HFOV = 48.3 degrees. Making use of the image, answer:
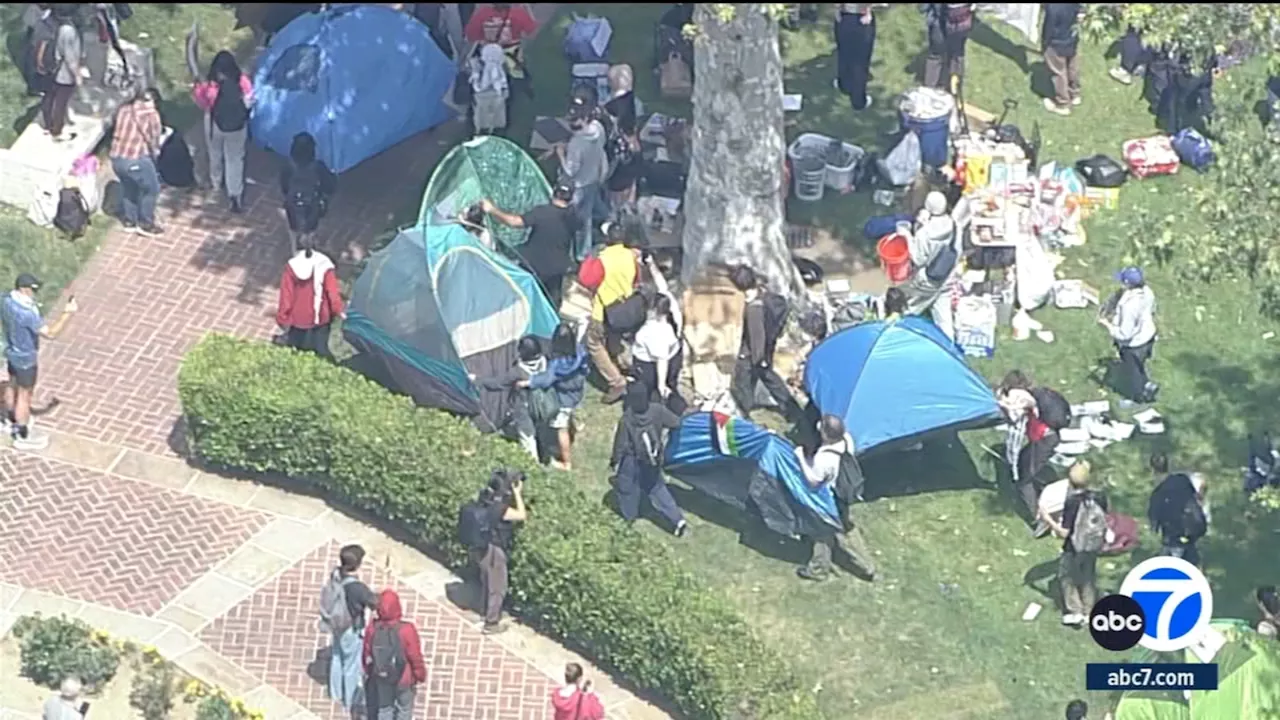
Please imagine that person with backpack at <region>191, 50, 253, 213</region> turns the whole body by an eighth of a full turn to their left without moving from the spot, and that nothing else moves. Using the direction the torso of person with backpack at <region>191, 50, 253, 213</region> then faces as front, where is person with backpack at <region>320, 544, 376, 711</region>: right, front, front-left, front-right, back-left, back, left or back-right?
back-left

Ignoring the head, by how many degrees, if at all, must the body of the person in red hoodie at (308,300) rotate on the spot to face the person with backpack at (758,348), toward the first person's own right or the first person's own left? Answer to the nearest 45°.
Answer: approximately 90° to the first person's own right

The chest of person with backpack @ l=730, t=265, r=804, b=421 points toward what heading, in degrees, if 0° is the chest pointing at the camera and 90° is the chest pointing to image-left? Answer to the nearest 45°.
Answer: approximately 90°

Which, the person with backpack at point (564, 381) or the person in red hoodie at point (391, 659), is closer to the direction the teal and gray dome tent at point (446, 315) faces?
the person with backpack

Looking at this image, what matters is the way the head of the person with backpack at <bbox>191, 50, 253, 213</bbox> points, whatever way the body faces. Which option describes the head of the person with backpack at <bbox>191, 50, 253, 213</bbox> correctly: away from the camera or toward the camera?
away from the camera

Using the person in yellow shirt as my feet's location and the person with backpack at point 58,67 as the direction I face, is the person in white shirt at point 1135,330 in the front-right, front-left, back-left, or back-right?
back-right

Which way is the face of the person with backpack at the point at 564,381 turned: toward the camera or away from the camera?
away from the camera

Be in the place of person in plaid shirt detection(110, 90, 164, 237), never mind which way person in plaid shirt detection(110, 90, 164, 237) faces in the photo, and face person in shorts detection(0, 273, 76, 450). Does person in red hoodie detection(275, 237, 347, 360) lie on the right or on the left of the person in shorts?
left

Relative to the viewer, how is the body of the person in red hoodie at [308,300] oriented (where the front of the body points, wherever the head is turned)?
away from the camera

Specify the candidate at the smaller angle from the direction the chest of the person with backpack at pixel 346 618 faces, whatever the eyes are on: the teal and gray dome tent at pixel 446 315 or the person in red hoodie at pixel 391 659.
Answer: the teal and gray dome tent

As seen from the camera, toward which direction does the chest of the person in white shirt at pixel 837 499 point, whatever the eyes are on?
to the viewer's left
